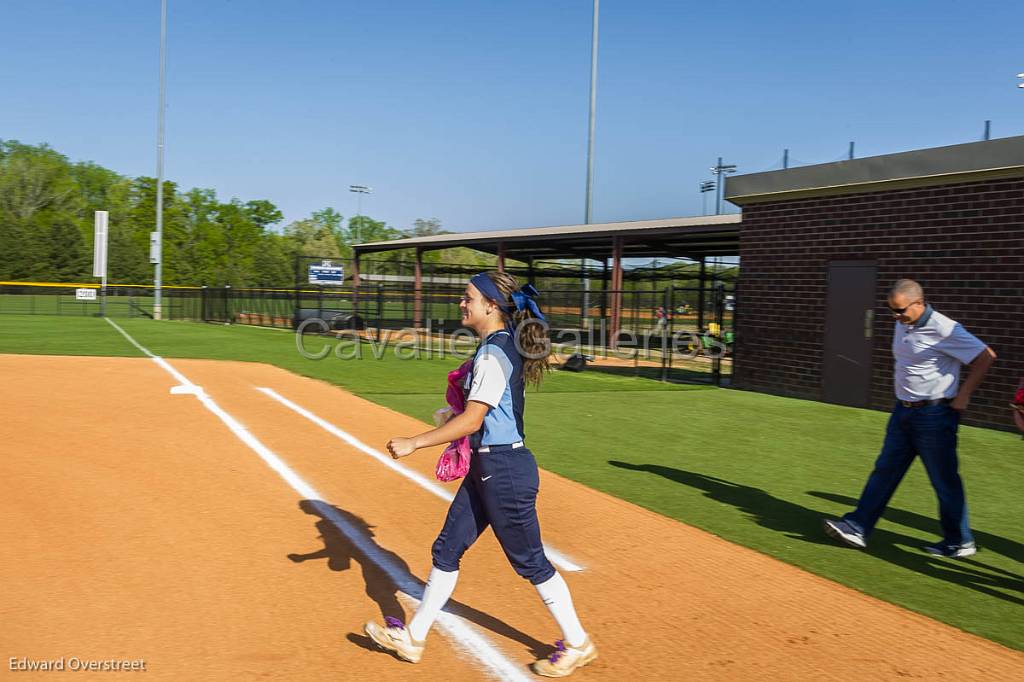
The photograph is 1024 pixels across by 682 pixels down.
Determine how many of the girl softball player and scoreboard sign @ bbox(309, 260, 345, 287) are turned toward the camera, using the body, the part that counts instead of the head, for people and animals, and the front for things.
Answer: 1

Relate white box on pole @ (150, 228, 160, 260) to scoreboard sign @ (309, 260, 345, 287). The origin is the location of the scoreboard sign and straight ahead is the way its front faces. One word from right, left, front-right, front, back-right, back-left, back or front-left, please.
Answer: right

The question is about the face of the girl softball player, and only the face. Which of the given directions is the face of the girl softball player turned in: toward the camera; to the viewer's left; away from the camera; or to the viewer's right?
to the viewer's left

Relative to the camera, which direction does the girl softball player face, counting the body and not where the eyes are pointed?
to the viewer's left

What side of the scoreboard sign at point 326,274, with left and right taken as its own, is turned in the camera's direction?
front

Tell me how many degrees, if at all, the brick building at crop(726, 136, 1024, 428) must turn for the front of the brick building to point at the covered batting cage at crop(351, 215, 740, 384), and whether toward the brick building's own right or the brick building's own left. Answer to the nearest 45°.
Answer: approximately 90° to the brick building's own right

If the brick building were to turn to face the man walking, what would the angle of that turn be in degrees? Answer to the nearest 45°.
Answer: approximately 45° to its left

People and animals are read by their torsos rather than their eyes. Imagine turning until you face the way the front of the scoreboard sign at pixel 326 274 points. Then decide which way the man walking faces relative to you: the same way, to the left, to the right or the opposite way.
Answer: to the right

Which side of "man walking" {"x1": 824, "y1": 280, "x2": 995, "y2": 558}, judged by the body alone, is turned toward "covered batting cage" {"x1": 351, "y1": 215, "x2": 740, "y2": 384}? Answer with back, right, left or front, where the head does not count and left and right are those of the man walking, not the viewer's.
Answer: right

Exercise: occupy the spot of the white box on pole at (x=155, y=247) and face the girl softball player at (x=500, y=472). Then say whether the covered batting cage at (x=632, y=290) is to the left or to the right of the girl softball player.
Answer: left

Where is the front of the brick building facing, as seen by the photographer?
facing the viewer and to the left of the viewer
